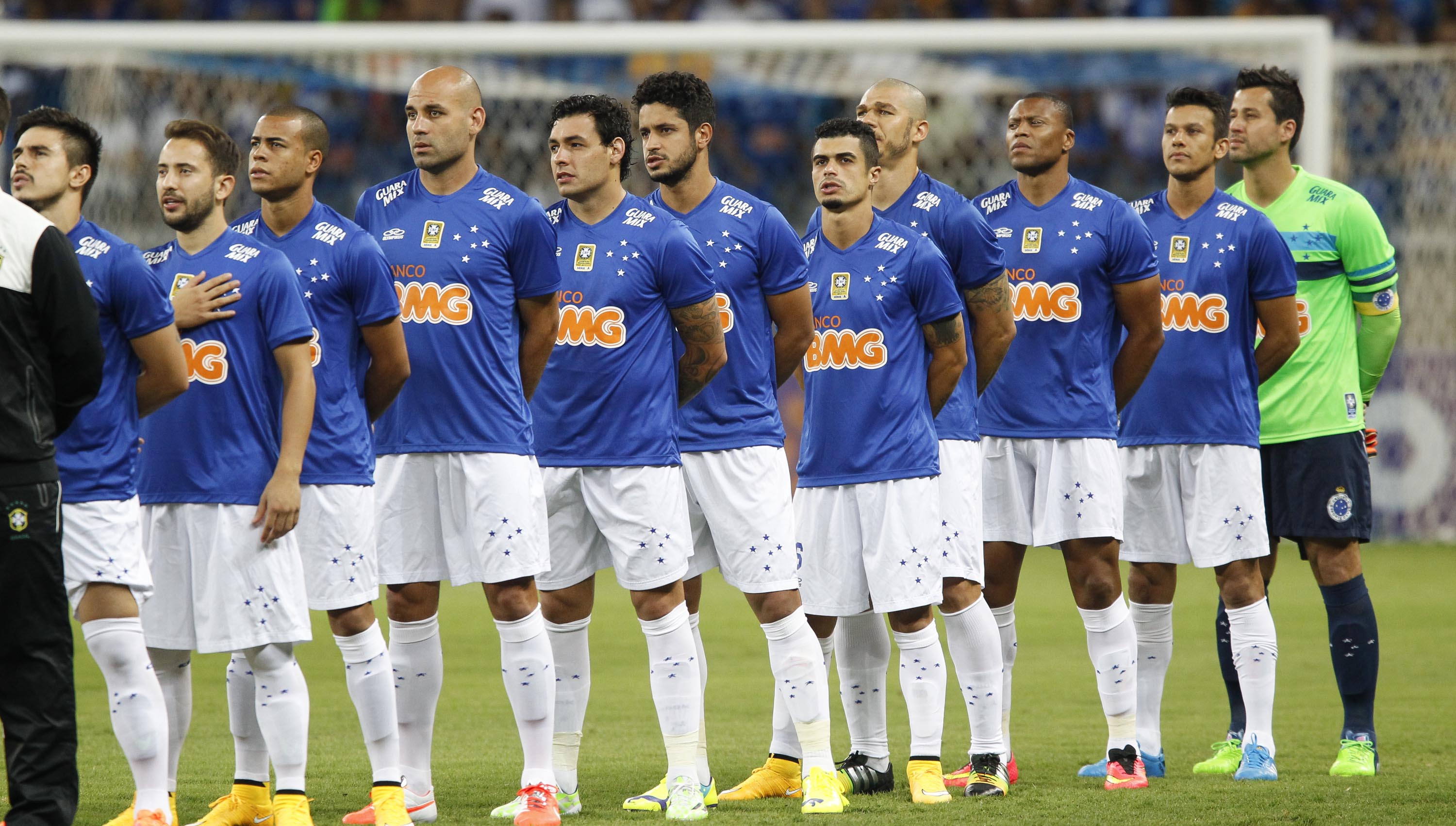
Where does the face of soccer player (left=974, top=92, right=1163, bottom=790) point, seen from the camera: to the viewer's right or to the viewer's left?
to the viewer's left

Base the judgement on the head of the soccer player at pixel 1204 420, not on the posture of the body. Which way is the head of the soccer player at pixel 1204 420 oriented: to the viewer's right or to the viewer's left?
to the viewer's left

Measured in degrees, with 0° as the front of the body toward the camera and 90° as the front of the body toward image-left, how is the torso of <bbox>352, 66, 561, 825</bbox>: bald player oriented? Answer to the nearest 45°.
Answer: approximately 45°

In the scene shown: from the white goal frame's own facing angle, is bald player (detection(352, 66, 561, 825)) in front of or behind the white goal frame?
in front

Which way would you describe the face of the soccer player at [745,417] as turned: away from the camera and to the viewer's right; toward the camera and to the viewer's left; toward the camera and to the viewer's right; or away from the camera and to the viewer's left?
toward the camera and to the viewer's left

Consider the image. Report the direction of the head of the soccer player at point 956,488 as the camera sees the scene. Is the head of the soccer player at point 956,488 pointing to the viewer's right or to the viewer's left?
to the viewer's left

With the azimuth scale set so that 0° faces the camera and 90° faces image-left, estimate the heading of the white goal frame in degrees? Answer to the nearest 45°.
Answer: approximately 0°

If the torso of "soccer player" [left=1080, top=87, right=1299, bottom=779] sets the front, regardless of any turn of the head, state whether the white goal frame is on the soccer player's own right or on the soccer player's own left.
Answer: on the soccer player's own right

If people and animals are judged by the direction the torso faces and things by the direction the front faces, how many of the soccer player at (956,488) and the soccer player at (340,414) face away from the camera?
0

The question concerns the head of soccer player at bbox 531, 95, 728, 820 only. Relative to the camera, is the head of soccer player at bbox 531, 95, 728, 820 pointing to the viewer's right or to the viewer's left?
to the viewer's left
